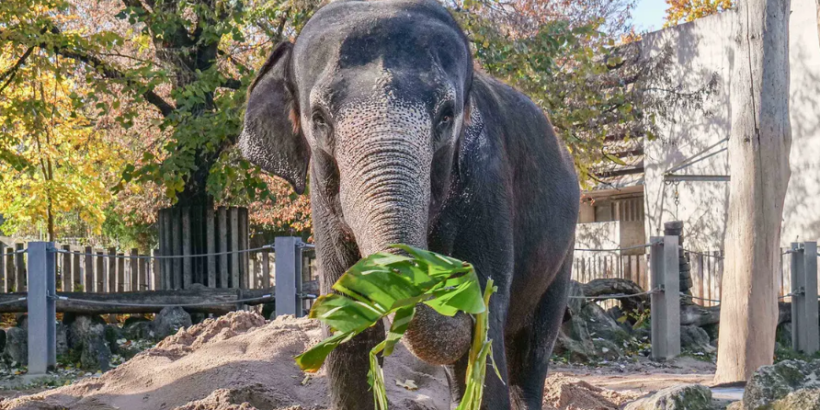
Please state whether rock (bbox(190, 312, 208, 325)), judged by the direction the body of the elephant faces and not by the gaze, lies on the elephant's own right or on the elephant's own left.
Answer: on the elephant's own right

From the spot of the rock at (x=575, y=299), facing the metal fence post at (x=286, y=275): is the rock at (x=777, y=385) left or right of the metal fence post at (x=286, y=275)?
left

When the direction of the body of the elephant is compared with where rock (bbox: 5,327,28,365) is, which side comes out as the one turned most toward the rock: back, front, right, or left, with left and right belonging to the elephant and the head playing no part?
right

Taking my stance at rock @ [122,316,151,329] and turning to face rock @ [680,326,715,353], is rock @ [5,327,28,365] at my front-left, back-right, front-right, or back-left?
back-right

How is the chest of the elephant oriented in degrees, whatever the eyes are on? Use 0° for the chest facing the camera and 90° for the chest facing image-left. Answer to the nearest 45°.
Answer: approximately 45°

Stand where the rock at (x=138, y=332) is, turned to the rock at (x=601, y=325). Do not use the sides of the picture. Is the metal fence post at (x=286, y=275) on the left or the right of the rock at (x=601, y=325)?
right

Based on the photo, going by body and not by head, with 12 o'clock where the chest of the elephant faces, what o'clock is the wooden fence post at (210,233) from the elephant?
The wooden fence post is roughly at 4 o'clock from the elephant.

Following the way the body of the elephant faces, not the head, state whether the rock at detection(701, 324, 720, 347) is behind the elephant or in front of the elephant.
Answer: behind
